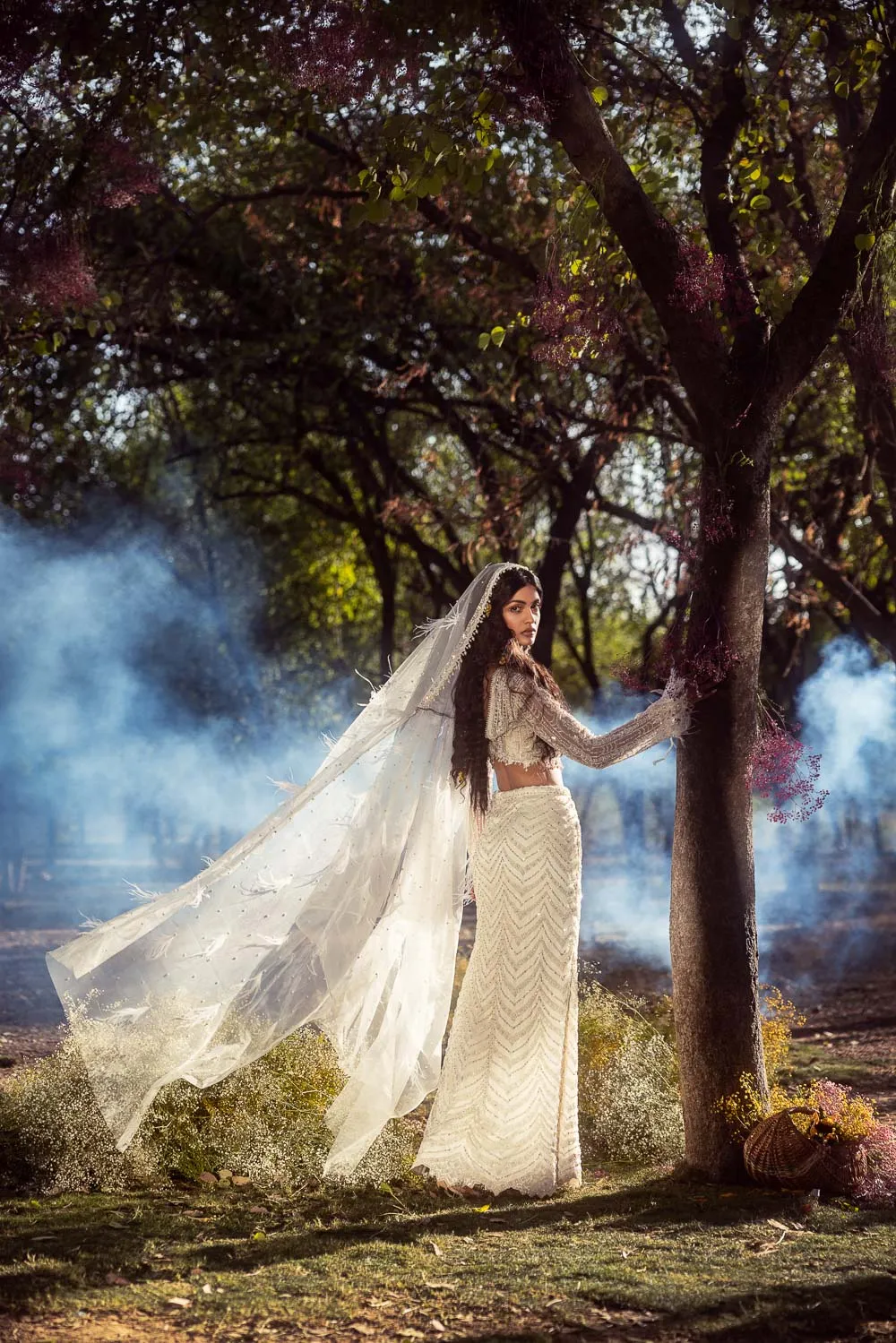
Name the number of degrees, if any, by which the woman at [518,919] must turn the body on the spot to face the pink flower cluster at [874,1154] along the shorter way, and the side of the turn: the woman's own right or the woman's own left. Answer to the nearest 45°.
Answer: approximately 45° to the woman's own right

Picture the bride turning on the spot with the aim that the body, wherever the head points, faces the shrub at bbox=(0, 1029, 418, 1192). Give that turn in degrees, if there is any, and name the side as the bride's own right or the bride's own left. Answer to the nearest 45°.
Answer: approximately 135° to the bride's own left

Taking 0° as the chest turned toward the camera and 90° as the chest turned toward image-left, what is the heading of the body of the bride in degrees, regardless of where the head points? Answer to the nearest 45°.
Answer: approximately 225°

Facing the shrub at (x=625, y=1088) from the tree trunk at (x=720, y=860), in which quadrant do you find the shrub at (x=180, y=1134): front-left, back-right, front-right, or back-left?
front-left

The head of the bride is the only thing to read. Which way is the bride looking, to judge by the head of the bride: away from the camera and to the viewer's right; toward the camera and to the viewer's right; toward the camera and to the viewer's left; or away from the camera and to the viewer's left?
toward the camera and to the viewer's right

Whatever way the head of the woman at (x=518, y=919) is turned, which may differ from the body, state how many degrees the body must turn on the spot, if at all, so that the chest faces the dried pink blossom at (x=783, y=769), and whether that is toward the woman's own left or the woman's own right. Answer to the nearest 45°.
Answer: approximately 45° to the woman's own right

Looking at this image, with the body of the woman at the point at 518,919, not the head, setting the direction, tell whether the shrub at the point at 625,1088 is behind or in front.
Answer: in front

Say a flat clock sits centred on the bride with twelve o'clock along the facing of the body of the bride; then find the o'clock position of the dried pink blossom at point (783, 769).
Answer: The dried pink blossom is roughly at 2 o'clock from the bride.

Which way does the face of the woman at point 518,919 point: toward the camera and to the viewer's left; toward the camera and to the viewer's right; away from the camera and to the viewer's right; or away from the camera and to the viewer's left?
toward the camera and to the viewer's right

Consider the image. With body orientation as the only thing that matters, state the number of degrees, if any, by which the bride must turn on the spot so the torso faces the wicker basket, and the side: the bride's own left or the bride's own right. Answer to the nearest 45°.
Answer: approximately 45° to the bride's own right

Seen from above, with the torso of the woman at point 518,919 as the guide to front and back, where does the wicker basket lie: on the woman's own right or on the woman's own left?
on the woman's own right

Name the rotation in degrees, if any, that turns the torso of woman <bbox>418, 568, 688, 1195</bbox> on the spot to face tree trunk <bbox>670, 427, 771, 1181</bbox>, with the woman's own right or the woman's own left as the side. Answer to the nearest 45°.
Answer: approximately 45° to the woman's own right
